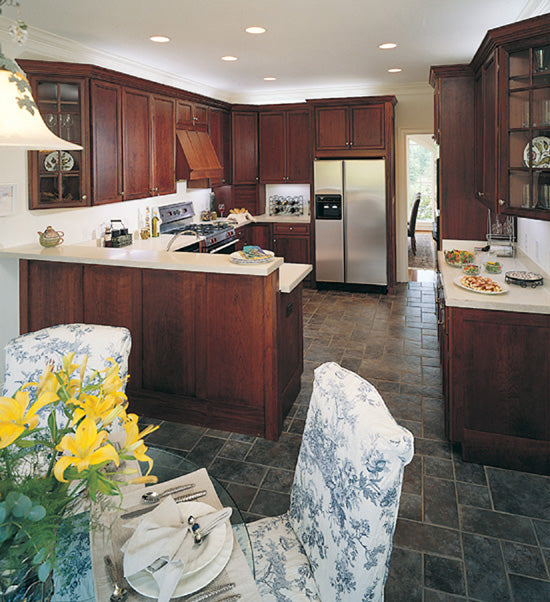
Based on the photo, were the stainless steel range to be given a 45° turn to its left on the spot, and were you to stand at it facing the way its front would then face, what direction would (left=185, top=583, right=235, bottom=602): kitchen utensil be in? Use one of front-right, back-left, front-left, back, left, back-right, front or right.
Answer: right

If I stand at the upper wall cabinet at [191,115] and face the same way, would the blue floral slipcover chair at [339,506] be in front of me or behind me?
in front

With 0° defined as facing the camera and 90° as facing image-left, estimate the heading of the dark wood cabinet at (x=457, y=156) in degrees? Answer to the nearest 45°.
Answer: approximately 90°

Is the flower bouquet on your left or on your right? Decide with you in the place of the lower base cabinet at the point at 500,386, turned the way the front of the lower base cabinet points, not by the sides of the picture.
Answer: on your left

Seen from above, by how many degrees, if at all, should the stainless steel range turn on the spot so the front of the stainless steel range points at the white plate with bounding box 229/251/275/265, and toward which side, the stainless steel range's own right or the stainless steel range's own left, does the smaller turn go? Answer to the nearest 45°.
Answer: approximately 45° to the stainless steel range's own right
